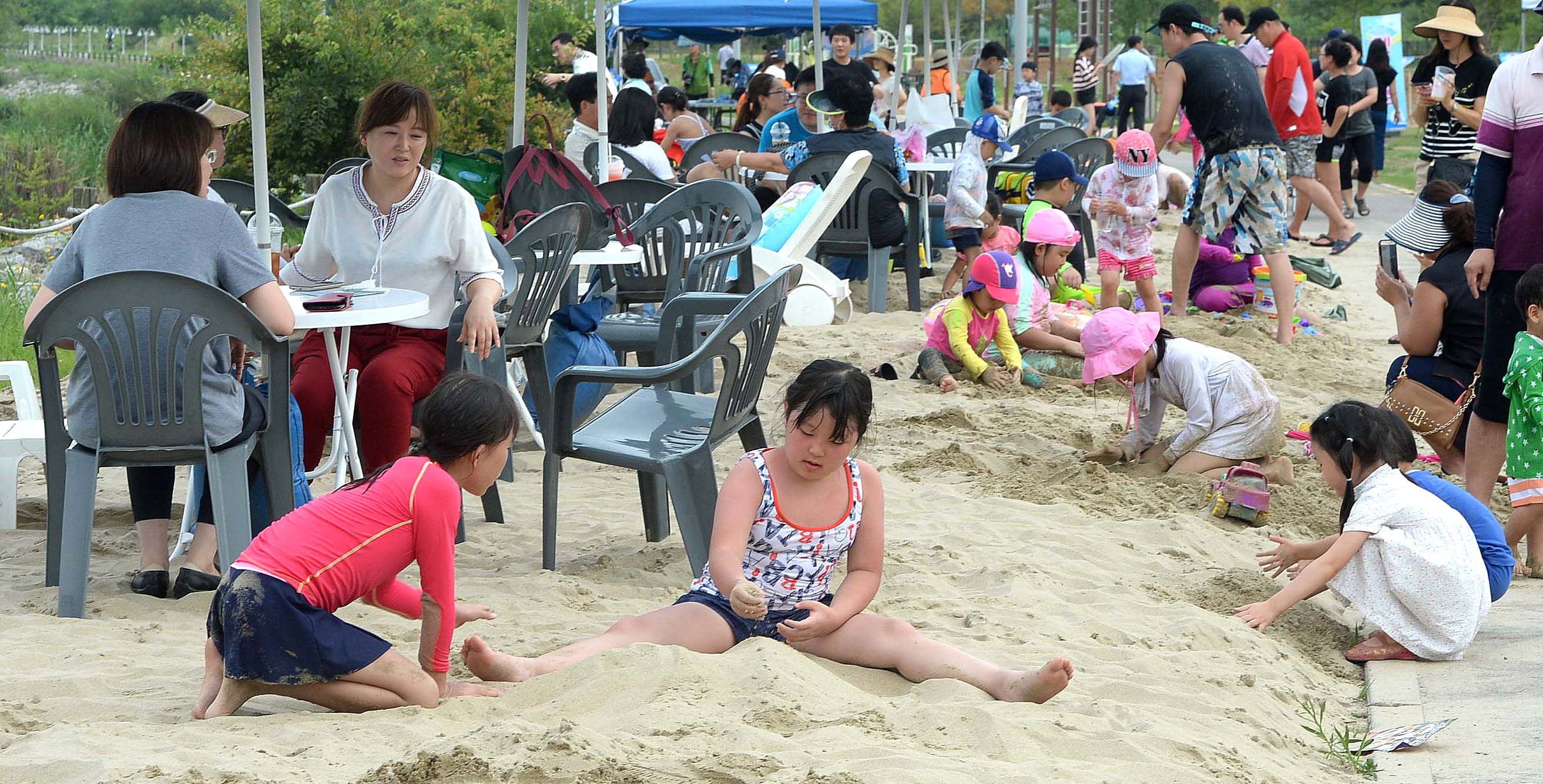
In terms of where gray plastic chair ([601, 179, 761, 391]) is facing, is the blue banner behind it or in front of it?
behind

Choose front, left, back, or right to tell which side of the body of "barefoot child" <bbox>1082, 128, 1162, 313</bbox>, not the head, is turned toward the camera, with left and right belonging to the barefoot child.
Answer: front

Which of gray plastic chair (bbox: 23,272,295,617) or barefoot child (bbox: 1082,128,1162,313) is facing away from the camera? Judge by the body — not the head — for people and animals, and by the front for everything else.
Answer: the gray plastic chair

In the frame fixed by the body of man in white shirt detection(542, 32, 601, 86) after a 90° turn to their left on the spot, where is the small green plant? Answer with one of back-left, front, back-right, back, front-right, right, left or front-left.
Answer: front

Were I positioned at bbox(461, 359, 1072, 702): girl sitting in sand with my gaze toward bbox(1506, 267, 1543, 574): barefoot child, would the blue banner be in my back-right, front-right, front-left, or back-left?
front-left

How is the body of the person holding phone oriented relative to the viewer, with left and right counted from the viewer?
facing to the left of the viewer

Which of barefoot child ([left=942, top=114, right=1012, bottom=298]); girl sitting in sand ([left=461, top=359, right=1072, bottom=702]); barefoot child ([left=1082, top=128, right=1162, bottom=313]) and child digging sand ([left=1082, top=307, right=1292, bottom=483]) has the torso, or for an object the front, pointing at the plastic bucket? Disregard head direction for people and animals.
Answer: barefoot child ([left=942, top=114, right=1012, bottom=298])

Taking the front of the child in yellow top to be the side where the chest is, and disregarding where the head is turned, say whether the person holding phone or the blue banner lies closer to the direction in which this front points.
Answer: the person holding phone

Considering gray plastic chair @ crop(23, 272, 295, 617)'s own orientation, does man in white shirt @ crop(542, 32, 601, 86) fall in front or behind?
in front

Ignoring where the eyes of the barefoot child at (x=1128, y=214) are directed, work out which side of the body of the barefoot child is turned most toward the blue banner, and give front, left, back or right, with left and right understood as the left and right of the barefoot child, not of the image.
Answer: back

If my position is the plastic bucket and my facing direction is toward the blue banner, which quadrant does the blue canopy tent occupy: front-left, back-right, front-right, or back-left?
front-left

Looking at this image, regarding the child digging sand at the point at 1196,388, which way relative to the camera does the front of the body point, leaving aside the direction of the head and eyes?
to the viewer's left

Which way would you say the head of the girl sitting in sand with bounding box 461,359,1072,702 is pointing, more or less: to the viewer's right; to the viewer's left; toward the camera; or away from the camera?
toward the camera

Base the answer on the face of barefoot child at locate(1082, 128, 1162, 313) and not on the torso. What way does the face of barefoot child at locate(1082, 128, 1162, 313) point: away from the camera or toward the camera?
toward the camera
